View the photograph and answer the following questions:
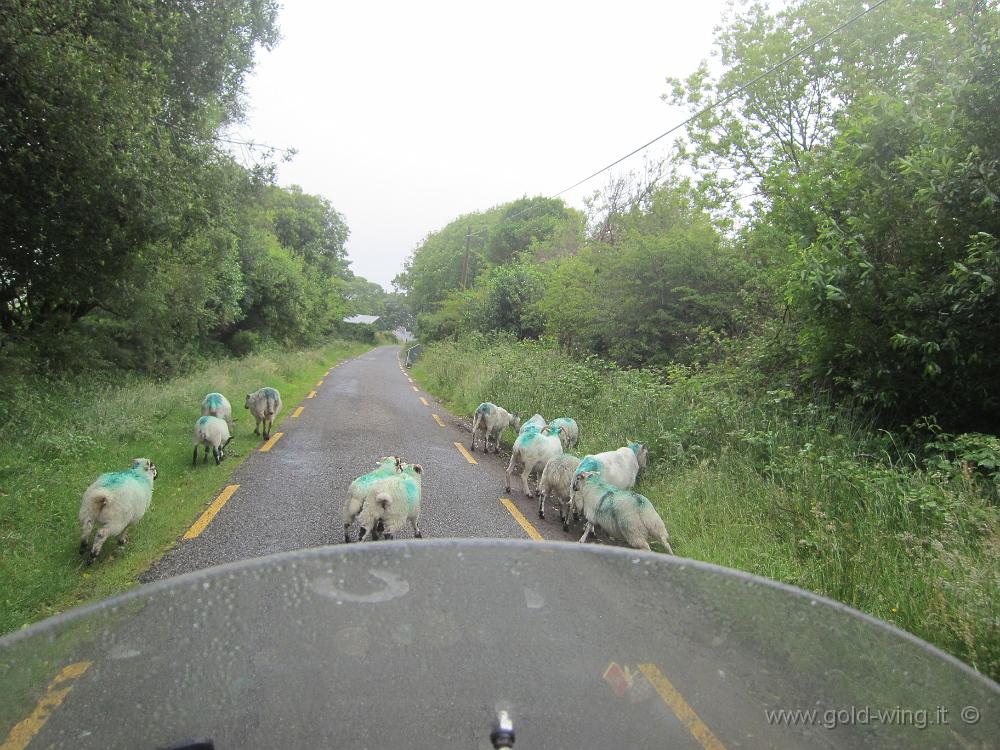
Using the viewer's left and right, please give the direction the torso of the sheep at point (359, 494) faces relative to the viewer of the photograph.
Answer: facing away from the viewer and to the right of the viewer

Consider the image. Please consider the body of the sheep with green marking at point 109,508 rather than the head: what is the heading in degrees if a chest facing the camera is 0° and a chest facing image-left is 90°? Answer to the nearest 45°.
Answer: approximately 225°

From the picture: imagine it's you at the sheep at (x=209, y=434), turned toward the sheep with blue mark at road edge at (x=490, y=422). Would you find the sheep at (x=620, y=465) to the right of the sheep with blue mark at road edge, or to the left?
right

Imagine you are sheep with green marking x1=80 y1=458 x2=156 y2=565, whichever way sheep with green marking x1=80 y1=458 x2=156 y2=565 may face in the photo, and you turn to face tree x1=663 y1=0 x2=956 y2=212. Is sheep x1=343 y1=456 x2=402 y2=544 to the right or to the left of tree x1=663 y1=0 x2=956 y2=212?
right

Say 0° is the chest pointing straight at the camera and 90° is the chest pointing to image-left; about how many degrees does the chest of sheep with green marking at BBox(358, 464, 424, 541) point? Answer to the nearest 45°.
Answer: approximately 225°

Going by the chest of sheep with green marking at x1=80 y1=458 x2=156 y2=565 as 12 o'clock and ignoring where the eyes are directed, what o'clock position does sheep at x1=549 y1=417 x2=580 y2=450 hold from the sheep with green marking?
The sheep is roughly at 1 o'clock from the sheep with green marking.

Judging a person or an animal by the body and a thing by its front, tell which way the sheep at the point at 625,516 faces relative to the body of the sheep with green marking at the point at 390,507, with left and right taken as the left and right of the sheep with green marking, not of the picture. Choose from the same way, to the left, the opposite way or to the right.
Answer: to the left

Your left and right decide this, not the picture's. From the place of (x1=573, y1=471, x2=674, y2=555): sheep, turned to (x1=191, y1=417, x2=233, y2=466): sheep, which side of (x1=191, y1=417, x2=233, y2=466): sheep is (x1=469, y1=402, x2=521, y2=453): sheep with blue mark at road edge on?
right

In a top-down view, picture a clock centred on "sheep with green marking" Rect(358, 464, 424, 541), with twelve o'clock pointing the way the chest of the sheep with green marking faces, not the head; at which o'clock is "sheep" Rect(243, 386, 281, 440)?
The sheep is roughly at 10 o'clock from the sheep with green marking.

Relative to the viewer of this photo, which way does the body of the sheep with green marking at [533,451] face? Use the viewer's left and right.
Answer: facing away from the viewer and to the right of the viewer

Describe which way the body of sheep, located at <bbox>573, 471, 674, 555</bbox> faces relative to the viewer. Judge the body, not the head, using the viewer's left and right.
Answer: facing away from the viewer and to the left of the viewer
